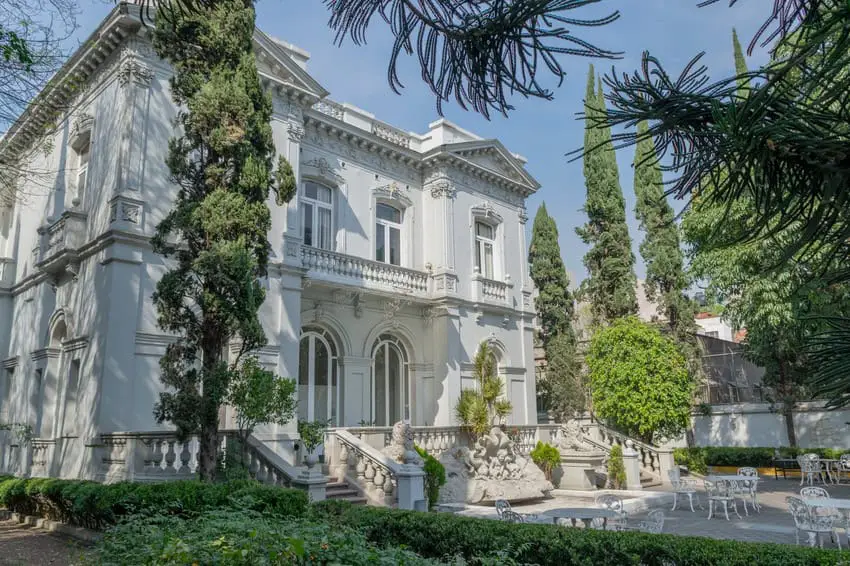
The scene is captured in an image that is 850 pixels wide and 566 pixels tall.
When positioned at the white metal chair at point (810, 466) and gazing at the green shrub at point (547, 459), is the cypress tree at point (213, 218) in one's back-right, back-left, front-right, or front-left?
front-left

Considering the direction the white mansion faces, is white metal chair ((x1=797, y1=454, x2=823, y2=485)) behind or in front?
in front

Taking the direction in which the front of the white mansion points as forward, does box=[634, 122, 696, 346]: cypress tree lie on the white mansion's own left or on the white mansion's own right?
on the white mansion's own left

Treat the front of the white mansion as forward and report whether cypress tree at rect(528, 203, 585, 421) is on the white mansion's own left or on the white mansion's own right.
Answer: on the white mansion's own left

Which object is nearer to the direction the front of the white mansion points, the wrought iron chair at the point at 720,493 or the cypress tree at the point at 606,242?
the wrought iron chair

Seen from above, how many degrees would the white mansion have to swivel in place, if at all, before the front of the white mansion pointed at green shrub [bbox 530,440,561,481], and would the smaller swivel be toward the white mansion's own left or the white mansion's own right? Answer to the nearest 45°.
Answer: approximately 45° to the white mansion's own left

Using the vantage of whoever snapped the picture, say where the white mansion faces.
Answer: facing the viewer and to the right of the viewer

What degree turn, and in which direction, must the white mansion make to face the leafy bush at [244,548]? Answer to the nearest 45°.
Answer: approximately 45° to its right

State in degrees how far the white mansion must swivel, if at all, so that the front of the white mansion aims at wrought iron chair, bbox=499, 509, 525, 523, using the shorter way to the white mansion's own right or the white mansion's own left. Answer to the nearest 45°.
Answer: approximately 45° to the white mansion's own right

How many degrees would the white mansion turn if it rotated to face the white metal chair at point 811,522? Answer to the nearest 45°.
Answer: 0° — it already faces it

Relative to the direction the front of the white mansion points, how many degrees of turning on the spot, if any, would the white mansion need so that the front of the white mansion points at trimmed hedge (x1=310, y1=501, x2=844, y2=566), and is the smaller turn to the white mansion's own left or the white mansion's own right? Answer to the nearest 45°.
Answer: approximately 45° to the white mansion's own right

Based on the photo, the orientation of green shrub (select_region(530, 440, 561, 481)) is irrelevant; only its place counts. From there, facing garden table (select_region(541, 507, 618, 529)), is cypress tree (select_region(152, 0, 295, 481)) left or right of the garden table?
right

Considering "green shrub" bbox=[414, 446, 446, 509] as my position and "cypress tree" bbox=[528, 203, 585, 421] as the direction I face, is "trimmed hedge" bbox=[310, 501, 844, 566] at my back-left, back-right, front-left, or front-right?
back-right

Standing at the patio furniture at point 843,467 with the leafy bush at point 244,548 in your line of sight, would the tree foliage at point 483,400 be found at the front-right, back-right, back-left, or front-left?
front-right

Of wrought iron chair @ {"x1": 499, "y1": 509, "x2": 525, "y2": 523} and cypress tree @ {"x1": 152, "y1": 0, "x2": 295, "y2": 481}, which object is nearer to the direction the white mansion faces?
the wrought iron chair

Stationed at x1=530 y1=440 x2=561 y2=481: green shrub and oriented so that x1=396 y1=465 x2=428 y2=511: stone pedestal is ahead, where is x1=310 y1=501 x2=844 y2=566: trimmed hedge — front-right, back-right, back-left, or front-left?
front-left

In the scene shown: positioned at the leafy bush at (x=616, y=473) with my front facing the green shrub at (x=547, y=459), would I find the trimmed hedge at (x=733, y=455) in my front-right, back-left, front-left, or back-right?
back-right

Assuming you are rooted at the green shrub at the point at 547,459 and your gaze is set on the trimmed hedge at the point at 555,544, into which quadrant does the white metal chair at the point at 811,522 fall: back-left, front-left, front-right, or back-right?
front-left

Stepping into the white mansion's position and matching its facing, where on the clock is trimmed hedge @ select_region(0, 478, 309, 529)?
The trimmed hedge is roughly at 2 o'clock from the white mansion.

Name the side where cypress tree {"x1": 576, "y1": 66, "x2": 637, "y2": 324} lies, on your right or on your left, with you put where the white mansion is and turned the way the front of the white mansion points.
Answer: on your left
